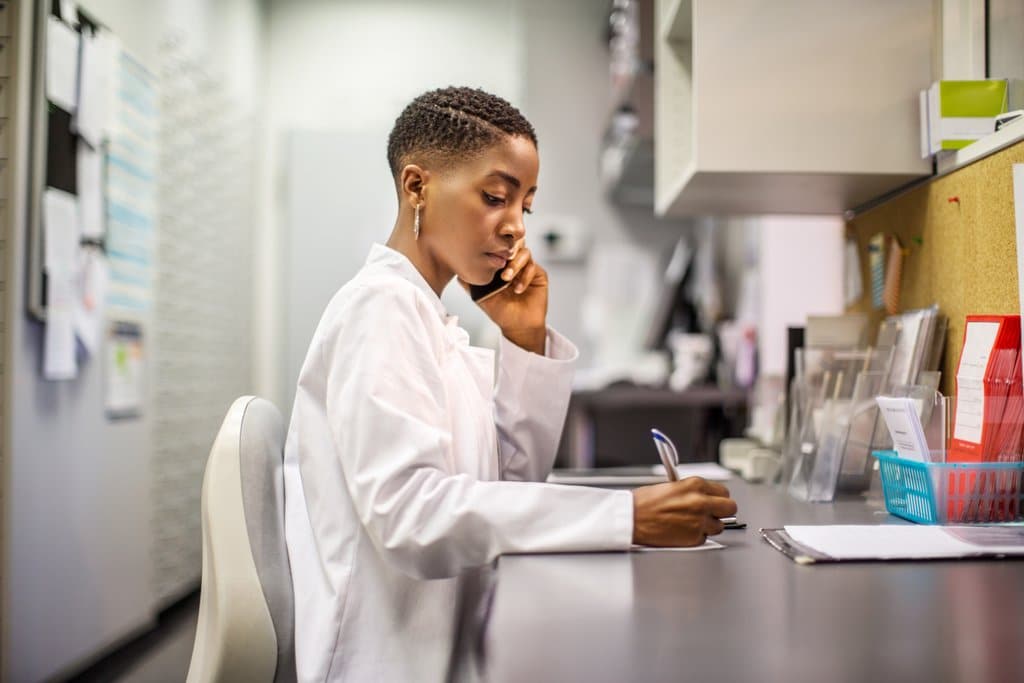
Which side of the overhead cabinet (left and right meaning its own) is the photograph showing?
left

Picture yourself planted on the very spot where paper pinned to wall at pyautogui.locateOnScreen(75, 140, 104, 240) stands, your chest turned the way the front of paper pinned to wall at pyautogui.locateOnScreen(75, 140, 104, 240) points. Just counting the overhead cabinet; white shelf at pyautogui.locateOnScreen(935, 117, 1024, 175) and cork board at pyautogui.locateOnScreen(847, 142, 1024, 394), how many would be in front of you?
3

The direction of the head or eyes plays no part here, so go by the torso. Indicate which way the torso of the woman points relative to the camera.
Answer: to the viewer's right

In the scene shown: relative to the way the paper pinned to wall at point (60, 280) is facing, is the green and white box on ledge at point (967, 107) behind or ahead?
ahead

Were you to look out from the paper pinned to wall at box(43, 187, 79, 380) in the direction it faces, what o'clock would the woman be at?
The woman is roughly at 1 o'clock from the paper pinned to wall.

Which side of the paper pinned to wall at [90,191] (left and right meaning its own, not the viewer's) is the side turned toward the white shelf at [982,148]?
front

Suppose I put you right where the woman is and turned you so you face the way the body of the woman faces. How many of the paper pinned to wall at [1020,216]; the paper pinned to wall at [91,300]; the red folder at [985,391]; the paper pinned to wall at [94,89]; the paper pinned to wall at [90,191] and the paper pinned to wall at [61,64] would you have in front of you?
2

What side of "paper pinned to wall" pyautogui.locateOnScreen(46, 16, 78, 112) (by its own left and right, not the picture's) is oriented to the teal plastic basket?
front

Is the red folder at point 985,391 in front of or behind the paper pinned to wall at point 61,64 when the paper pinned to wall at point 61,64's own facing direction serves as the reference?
in front
